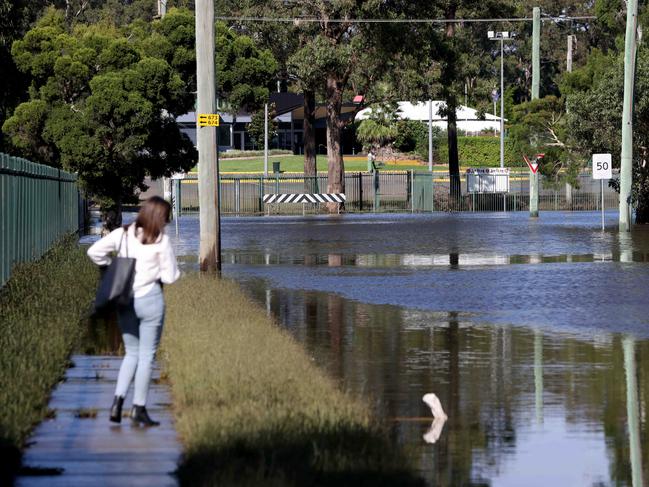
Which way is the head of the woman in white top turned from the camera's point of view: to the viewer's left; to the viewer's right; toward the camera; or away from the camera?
away from the camera

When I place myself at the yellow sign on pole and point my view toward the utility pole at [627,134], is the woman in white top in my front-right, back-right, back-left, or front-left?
back-right

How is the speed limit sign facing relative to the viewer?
toward the camera

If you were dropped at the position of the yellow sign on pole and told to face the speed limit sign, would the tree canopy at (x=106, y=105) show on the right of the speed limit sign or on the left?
left

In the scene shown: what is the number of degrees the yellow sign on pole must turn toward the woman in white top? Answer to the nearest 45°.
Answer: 0° — it already faces them

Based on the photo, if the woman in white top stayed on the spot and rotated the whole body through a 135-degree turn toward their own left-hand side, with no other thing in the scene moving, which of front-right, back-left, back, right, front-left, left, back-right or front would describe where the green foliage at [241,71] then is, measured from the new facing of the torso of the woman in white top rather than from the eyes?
right

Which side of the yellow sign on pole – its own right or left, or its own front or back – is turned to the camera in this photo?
front

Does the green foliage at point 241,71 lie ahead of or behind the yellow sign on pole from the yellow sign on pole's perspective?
behind

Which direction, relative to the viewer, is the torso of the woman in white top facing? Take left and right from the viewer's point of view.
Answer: facing away from the viewer and to the right of the viewer
